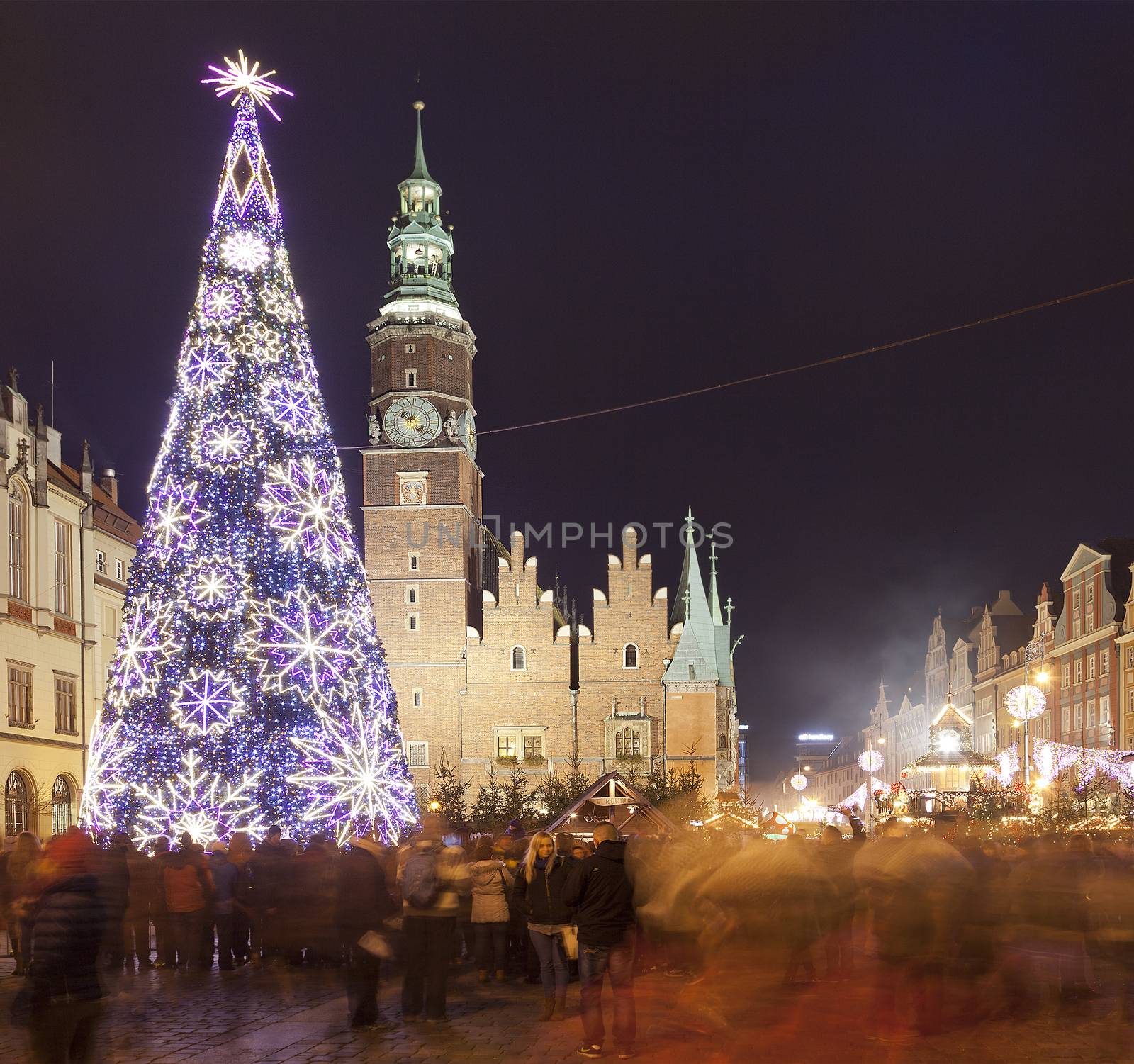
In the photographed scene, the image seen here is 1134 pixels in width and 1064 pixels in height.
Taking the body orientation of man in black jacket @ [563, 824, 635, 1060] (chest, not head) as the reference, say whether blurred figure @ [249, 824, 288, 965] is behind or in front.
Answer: in front

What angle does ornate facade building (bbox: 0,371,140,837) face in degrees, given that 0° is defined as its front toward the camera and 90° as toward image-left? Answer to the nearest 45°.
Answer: approximately 315°

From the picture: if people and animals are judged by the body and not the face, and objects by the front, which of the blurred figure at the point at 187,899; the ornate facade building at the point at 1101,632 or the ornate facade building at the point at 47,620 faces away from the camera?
the blurred figure

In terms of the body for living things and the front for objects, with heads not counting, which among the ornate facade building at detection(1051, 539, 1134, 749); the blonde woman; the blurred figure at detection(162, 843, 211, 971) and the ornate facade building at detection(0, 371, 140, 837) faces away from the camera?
the blurred figure

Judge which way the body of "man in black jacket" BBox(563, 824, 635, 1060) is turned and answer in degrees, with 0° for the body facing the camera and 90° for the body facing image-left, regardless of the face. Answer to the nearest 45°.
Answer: approximately 135°

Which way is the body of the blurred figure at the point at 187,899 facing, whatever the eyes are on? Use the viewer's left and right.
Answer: facing away from the viewer

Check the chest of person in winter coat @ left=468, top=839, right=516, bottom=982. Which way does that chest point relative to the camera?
away from the camera

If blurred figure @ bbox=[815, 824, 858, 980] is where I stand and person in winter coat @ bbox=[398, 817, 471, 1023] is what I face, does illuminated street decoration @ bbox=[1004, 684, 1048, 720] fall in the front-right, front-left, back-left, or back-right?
back-right

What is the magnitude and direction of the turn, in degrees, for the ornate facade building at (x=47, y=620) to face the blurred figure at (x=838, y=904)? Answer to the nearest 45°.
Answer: approximately 45° to its right

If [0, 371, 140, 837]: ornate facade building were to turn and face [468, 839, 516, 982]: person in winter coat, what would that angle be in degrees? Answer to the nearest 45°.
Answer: approximately 45° to its right
